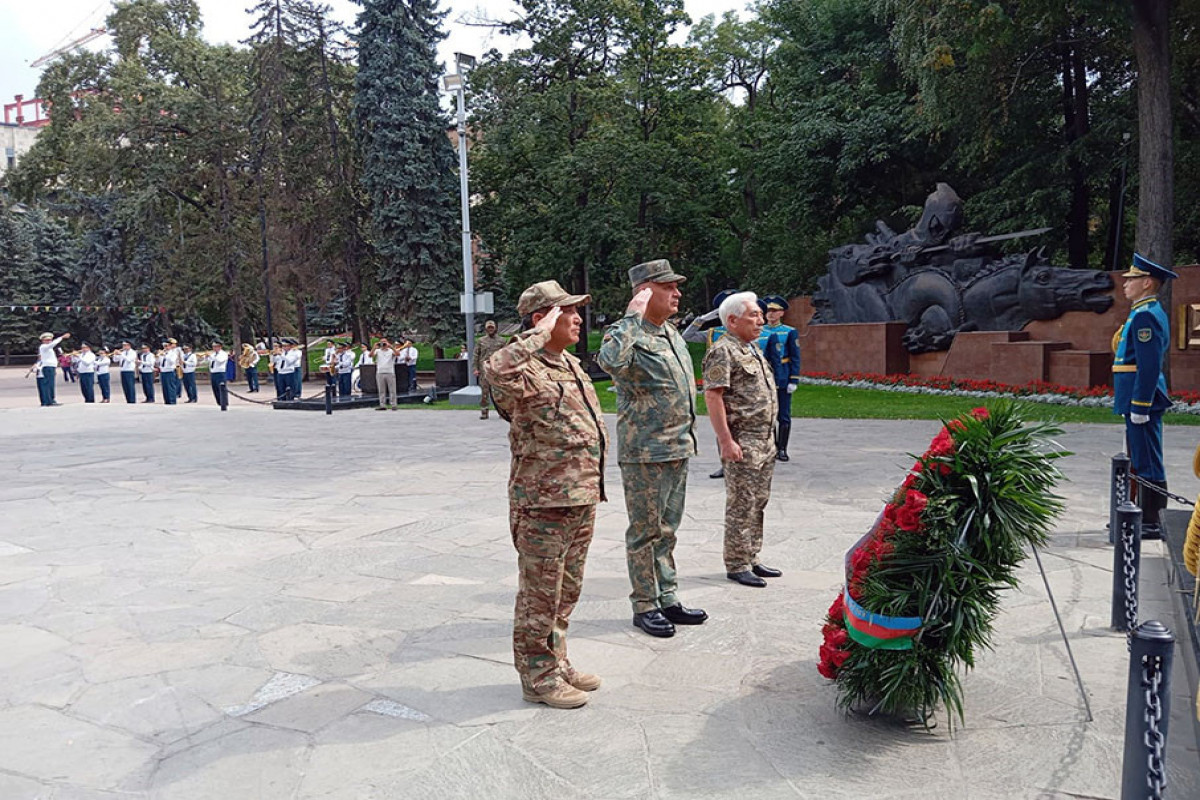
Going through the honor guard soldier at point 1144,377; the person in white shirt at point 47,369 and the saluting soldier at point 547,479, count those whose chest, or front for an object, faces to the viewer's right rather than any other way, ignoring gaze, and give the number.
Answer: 2

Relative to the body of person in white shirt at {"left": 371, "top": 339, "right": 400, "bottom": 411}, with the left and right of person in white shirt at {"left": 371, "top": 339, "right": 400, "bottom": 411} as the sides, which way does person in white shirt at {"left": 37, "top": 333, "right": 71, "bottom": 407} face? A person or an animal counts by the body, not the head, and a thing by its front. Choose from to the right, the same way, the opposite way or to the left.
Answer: to the left

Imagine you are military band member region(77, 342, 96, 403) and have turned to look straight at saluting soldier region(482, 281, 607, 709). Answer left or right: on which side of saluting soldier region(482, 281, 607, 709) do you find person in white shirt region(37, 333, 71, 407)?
right

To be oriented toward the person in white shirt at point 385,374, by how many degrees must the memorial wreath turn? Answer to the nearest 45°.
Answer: approximately 45° to its right

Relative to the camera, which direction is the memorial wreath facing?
to the viewer's left

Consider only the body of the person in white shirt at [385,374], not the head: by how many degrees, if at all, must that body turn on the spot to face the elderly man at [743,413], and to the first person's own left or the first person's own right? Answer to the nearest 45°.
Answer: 0° — they already face them

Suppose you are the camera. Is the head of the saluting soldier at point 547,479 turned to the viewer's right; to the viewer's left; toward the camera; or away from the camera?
to the viewer's right

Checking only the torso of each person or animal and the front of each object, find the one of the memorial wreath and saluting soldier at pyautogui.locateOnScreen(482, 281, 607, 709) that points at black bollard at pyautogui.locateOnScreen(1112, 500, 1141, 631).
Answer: the saluting soldier

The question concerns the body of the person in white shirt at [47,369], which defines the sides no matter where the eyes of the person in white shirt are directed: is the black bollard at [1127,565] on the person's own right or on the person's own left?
on the person's own right

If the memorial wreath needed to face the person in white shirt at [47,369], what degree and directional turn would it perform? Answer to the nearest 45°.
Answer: approximately 45° to its right

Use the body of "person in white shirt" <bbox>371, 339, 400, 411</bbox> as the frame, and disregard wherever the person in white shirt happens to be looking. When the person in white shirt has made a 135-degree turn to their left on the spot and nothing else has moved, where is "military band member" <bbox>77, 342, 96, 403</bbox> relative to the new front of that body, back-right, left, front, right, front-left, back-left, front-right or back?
left

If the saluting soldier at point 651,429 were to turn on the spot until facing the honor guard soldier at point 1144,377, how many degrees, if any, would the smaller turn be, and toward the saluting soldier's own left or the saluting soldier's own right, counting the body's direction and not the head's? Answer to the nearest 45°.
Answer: approximately 90° to the saluting soldier's own left

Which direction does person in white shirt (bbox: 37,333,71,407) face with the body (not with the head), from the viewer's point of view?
to the viewer's right

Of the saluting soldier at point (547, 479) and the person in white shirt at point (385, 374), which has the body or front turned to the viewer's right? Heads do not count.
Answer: the saluting soldier

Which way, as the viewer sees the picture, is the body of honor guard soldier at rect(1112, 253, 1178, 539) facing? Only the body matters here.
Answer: to the viewer's left

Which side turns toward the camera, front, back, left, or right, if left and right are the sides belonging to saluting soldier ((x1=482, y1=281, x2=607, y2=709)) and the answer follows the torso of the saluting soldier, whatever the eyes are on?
right

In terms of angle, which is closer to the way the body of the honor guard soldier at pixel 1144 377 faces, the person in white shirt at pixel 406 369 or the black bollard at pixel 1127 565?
the person in white shirt
